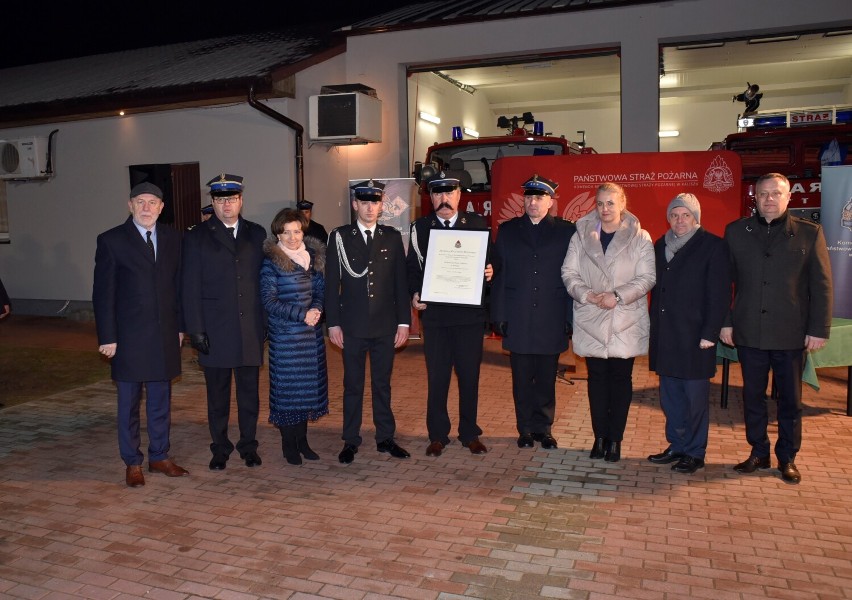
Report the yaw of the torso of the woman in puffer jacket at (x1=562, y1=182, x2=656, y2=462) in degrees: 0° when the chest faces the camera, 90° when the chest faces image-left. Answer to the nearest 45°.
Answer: approximately 0°

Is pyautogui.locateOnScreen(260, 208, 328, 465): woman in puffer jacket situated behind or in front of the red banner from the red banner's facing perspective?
in front

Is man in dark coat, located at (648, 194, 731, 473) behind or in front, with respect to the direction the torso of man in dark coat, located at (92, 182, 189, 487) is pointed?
in front

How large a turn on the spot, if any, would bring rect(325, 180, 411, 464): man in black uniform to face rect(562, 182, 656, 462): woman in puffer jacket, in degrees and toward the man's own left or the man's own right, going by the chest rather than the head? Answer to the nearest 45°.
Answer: approximately 90° to the man's own left

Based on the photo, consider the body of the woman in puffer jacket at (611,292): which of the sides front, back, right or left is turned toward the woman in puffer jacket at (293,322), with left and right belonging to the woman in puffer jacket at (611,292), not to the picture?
right

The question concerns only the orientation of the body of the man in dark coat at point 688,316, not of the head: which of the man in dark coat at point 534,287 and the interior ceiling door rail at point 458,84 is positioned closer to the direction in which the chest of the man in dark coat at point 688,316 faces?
the man in dark coat
